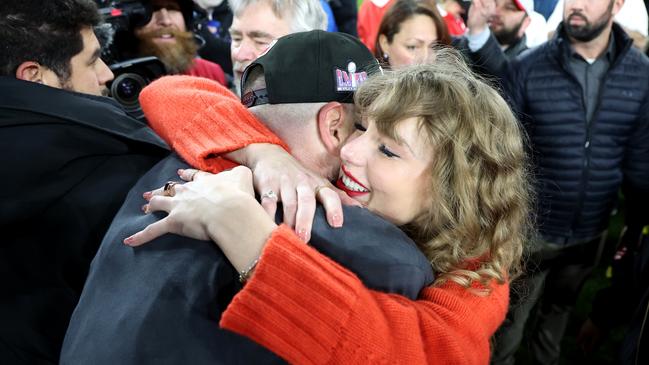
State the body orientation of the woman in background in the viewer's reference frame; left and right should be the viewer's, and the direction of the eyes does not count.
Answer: facing the viewer and to the right of the viewer

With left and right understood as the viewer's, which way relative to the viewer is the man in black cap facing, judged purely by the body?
facing away from the viewer and to the right of the viewer

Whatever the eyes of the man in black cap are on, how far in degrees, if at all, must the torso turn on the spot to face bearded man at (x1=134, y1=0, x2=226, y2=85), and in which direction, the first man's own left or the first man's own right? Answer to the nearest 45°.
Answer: approximately 45° to the first man's own left

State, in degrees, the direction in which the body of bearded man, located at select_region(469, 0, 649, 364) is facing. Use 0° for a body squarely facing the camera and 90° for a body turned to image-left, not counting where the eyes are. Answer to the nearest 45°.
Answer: approximately 0°

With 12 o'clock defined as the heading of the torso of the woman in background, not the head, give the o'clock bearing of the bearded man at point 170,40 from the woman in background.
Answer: The bearded man is roughly at 4 o'clock from the woman in background.

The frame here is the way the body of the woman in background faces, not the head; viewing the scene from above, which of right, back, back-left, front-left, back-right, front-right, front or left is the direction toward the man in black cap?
front-right

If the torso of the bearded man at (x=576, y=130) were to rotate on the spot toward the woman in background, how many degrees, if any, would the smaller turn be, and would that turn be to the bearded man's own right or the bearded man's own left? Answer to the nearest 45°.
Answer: approximately 90° to the bearded man's own right

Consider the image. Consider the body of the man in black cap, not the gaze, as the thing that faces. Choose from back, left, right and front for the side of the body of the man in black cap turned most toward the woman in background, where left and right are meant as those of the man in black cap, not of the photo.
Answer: front

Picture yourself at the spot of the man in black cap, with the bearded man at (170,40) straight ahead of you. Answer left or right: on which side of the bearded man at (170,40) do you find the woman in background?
right

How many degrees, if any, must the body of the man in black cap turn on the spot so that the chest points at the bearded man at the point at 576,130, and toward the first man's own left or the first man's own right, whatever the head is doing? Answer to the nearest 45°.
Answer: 0° — they already face them

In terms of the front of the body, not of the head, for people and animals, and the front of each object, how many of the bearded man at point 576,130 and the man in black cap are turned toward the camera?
1

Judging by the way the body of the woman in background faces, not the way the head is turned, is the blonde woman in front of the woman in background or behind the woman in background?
in front
